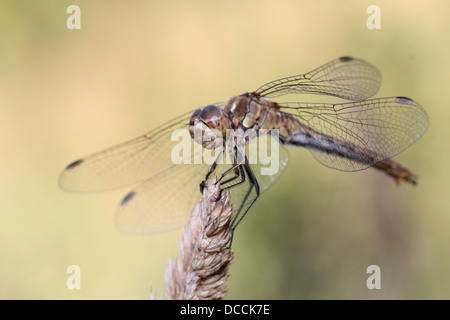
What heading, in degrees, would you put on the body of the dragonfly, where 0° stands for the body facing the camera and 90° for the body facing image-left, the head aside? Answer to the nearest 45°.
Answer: approximately 45°
